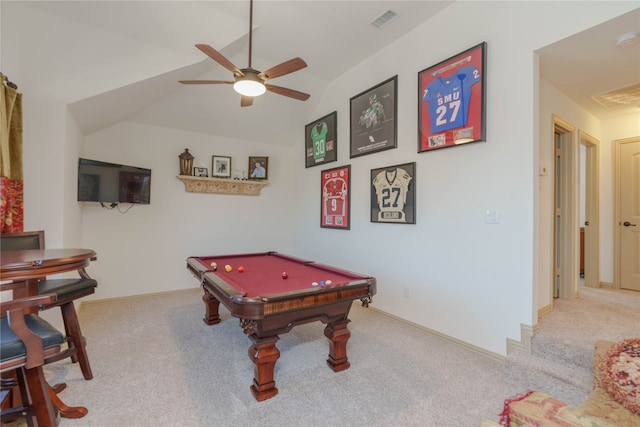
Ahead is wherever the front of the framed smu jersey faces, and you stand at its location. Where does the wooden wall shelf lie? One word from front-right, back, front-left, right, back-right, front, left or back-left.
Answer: front-right

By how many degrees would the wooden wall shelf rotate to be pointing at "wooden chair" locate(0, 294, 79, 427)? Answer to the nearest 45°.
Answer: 0° — it already faces it

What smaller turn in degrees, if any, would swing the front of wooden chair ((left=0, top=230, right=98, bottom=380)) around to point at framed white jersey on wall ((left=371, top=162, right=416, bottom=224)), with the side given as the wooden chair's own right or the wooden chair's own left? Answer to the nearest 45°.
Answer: approximately 45° to the wooden chair's own left

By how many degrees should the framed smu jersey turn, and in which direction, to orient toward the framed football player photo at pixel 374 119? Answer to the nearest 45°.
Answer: approximately 90° to its right

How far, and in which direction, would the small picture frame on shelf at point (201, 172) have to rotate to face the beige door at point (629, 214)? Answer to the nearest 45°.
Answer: approximately 45° to its left

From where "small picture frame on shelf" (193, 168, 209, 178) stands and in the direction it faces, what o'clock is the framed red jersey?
The framed red jersey is roughly at 10 o'clock from the small picture frame on shelf.

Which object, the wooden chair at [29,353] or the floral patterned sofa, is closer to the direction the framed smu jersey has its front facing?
the wooden chair

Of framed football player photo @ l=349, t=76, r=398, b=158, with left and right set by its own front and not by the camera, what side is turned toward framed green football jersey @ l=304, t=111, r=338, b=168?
right

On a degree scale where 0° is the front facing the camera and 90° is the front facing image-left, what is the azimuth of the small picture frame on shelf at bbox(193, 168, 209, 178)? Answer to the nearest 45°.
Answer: approximately 0°
